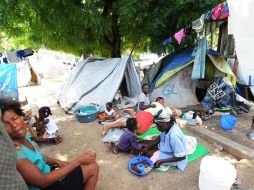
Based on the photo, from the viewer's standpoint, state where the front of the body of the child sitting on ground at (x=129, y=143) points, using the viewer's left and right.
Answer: facing away from the viewer and to the right of the viewer

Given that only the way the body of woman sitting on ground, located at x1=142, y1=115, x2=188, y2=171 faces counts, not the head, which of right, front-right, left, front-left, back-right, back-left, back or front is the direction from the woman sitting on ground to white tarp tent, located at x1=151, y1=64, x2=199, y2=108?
back-right

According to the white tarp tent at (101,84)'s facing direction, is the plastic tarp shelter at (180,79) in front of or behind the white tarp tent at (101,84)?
in front

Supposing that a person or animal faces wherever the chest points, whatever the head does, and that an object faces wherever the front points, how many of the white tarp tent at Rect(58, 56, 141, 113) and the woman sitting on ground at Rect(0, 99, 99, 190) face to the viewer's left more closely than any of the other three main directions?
0

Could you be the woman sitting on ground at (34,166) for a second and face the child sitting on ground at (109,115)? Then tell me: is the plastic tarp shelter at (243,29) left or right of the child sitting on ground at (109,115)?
right

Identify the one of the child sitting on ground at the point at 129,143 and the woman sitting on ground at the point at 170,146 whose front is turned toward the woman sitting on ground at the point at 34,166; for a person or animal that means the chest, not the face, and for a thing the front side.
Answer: the woman sitting on ground at the point at 170,146

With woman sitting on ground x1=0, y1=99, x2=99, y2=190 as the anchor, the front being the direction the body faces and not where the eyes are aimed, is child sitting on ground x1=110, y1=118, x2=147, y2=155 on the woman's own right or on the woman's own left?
on the woman's own left

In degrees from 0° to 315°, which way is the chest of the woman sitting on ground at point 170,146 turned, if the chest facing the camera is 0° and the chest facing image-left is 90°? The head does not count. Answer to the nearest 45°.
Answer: approximately 45°

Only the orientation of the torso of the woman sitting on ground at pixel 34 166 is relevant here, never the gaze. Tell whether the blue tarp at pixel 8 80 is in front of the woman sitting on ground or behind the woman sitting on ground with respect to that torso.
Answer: behind

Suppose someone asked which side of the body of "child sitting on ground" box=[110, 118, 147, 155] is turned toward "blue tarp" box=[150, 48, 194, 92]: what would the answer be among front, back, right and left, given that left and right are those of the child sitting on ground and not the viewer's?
left

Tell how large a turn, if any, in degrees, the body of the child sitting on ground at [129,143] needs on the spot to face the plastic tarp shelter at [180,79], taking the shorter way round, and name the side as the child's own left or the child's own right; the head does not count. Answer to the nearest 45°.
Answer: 0° — they already face it

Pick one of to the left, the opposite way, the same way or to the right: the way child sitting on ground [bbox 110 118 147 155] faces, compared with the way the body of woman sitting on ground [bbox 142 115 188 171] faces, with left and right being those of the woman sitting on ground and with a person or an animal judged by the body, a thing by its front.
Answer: the opposite way

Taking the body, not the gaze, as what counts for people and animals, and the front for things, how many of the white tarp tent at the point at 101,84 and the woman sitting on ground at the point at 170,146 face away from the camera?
0

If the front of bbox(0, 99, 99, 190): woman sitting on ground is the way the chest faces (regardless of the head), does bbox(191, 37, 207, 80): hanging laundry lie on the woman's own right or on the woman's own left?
on the woman's own left
